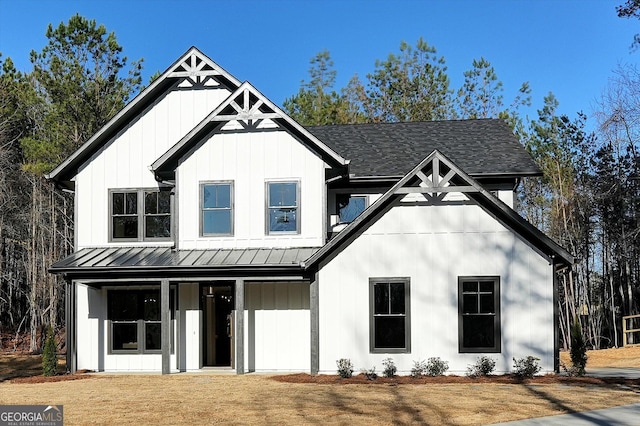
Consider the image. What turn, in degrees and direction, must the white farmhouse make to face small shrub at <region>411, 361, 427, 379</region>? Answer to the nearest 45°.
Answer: approximately 45° to its left

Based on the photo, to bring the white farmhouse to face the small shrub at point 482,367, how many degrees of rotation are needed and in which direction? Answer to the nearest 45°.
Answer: approximately 45° to its left

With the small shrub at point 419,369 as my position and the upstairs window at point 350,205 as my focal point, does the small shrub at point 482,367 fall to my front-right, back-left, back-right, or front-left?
back-right

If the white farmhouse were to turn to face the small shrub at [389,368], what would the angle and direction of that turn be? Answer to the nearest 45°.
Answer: approximately 45° to its left

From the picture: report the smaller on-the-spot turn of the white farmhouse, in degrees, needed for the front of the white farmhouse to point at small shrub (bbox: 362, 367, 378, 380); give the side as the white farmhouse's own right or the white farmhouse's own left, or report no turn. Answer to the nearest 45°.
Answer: approximately 45° to the white farmhouse's own left

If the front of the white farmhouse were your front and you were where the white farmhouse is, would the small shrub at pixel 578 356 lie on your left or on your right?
on your left

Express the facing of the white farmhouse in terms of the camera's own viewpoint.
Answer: facing the viewer

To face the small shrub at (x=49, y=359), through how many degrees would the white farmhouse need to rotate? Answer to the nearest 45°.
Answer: approximately 90° to its right

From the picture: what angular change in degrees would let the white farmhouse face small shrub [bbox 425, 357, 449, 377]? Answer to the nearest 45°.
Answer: approximately 45° to its left
